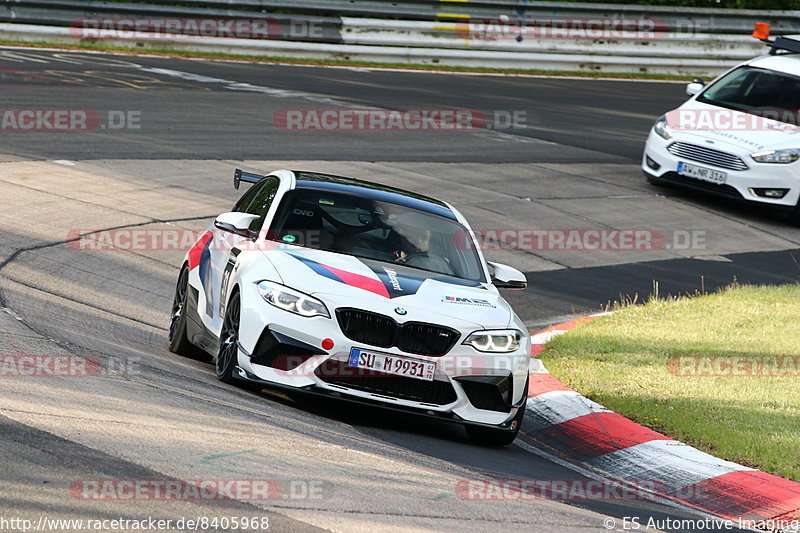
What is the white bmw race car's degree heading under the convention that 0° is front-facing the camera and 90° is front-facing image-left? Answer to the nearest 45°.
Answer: approximately 315°

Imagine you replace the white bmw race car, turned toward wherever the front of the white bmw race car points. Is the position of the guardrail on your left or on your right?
on your left
